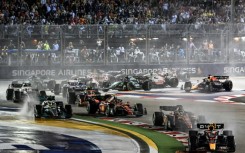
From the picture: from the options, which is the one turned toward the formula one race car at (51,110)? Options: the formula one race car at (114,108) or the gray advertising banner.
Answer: the gray advertising banner

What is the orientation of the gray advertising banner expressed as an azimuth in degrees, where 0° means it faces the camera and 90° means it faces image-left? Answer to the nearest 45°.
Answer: approximately 0°

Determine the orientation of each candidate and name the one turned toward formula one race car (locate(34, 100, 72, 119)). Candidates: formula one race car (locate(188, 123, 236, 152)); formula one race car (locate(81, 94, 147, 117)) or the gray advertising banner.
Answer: the gray advertising banner
